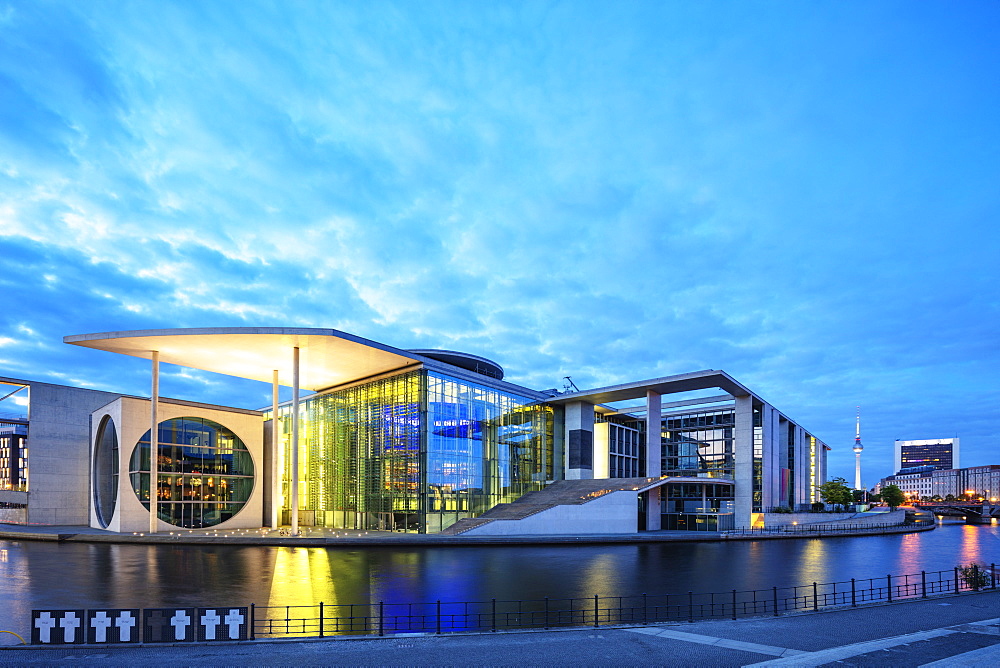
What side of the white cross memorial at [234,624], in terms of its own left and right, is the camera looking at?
front

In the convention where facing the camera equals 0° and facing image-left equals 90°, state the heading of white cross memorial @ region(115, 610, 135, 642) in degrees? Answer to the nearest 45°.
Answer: approximately 0°

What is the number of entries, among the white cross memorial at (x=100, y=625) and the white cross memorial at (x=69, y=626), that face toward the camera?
2

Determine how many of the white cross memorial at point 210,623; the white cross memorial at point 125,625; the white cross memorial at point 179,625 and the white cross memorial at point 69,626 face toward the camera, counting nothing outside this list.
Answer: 4

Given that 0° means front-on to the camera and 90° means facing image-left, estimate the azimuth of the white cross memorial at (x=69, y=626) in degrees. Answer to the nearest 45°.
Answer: approximately 0°

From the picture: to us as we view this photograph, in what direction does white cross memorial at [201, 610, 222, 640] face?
facing the viewer

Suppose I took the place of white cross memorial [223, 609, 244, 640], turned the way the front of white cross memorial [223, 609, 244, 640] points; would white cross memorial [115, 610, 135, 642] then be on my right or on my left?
on my right

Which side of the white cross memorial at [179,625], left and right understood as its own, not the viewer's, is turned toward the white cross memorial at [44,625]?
right

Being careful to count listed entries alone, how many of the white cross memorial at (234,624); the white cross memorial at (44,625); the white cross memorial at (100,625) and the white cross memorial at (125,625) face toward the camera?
4
